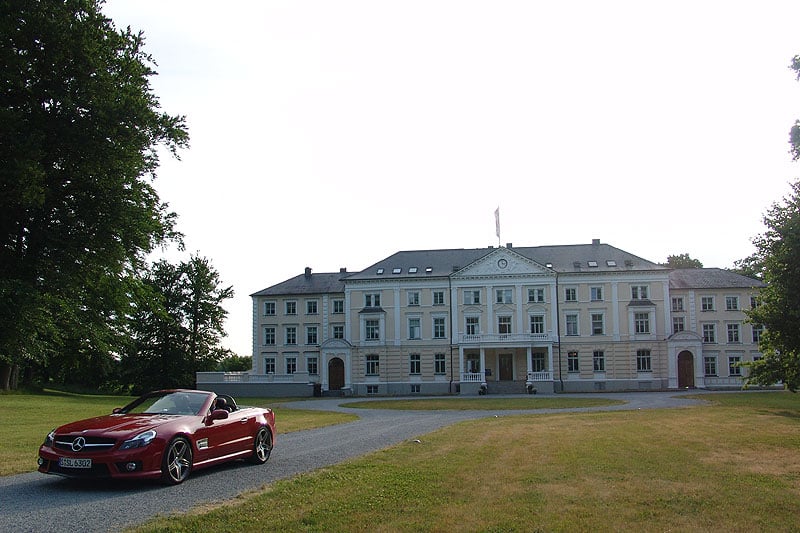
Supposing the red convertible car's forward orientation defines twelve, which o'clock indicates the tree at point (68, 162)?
The tree is roughly at 4 o'clock from the red convertible car.

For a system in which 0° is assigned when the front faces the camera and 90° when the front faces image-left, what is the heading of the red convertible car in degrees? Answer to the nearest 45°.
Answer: approximately 45°

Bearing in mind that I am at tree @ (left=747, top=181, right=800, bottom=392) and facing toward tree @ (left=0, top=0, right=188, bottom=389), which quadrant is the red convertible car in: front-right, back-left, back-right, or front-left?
front-left

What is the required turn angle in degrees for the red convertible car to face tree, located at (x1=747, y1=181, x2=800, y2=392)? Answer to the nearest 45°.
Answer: approximately 180°
